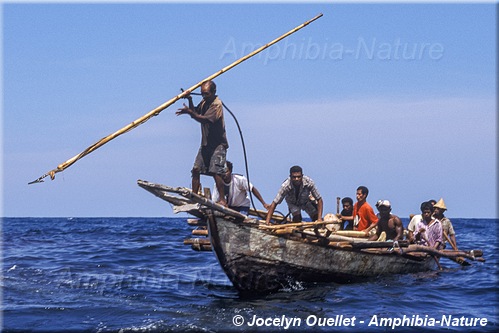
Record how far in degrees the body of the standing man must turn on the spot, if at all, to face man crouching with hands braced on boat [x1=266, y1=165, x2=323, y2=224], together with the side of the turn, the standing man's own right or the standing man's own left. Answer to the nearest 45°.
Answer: approximately 180°

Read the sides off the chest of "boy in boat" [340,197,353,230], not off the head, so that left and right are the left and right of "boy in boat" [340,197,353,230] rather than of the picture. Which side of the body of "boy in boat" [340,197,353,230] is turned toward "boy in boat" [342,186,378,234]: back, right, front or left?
left

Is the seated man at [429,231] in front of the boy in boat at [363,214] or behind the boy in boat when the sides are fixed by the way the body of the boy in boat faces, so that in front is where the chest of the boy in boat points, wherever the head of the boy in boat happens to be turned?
behind

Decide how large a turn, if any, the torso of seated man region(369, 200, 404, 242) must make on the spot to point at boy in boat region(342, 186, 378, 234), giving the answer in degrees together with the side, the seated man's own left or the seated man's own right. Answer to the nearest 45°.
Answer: approximately 90° to the seated man's own right

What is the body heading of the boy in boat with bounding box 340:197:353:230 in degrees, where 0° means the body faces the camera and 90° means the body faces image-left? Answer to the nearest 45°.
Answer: approximately 45°

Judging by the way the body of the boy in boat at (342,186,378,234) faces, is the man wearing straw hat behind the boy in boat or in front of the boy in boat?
behind

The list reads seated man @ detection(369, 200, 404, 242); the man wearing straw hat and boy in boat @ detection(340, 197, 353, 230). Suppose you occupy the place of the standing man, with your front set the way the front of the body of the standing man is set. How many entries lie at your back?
3
